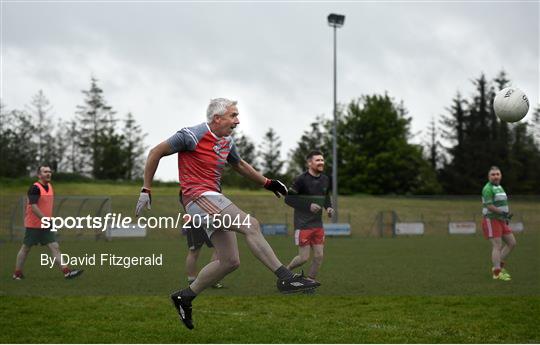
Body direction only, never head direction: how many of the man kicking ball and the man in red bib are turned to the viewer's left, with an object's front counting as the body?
0

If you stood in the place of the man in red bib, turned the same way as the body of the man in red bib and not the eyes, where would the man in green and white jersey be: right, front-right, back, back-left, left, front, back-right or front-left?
front-left

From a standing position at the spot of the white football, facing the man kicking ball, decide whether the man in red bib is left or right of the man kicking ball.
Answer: right

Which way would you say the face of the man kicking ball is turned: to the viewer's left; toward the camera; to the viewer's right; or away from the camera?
to the viewer's right

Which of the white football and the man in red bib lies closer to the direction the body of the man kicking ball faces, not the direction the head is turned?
the white football
